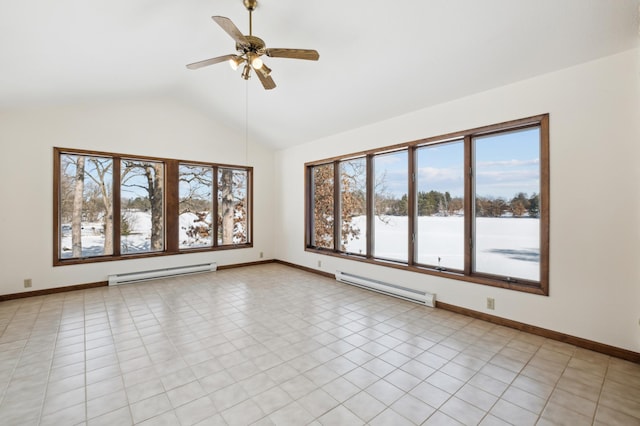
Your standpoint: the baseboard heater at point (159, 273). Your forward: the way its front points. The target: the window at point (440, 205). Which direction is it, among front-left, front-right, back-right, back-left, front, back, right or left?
front-left

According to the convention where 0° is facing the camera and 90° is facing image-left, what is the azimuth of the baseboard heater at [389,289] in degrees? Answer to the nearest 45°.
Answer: approximately 45°

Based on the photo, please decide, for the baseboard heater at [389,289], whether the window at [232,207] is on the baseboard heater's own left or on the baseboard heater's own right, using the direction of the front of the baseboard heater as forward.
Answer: on the baseboard heater's own right

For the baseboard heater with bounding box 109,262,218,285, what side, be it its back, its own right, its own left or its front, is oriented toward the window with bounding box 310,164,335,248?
left

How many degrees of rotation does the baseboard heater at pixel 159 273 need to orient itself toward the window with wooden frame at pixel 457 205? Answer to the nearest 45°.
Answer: approximately 45° to its left

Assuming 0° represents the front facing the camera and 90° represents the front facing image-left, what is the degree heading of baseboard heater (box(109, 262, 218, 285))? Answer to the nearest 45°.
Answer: approximately 0°

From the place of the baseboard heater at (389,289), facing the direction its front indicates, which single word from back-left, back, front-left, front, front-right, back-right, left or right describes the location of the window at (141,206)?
front-right

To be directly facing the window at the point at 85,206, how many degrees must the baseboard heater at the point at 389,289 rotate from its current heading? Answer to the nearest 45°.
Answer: approximately 45° to its right

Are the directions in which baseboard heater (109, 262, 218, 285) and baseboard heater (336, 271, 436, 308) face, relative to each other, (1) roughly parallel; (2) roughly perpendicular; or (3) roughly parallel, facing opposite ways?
roughly perpendicular

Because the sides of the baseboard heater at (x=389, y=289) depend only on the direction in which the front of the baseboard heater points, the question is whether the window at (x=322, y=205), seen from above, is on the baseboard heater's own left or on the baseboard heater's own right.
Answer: on the baseboard heater's own right
